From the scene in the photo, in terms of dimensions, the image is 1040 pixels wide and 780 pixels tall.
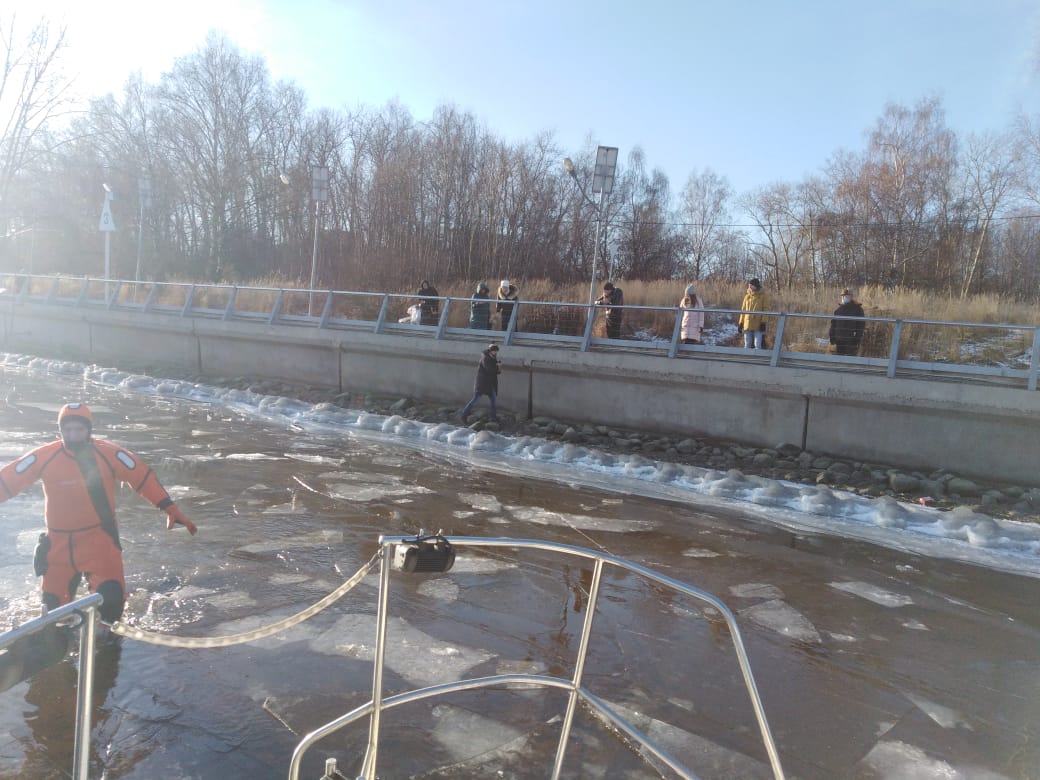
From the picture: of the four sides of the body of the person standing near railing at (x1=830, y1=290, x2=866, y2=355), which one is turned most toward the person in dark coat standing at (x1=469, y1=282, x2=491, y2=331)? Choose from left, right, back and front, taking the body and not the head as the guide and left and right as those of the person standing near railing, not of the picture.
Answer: right

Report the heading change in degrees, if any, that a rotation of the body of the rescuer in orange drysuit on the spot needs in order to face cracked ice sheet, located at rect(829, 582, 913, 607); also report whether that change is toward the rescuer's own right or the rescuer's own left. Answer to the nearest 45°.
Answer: approximately 90° to the rescuer's own left

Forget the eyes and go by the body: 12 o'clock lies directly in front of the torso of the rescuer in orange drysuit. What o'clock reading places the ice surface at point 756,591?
The ice surface is roughly at 9 o'clock from the rescuer in orange drysuit.

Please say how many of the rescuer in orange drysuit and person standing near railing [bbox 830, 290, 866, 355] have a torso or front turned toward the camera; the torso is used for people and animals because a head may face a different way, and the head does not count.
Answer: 2

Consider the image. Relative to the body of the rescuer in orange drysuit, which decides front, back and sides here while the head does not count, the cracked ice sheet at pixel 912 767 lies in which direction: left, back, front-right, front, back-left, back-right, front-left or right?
front-left

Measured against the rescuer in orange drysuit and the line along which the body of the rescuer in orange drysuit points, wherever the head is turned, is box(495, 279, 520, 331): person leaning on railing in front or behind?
behind

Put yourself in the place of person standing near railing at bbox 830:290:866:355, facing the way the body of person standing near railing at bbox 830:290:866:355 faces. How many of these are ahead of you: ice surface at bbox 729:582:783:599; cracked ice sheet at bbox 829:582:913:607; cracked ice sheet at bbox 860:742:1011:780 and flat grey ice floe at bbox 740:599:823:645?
4

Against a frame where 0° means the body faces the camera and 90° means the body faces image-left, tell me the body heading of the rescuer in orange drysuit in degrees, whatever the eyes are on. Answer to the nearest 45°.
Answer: approximately 0°

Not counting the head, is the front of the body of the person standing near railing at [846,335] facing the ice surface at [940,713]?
yes

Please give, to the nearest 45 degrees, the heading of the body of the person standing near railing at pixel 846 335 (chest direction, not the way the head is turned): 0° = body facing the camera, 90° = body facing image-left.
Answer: approximately 0°

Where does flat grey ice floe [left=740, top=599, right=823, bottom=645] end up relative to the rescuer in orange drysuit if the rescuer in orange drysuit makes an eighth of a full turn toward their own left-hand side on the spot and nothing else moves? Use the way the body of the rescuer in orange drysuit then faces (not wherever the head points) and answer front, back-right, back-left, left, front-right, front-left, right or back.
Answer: front-left

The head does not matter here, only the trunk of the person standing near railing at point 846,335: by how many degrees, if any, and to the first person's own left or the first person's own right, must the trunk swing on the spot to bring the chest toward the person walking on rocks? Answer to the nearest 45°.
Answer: approximately 90° to the first person's own right

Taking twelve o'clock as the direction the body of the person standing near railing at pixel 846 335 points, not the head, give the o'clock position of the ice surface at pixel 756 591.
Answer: The ice surface is roughly at 12 o'clock from the person standing near railing.

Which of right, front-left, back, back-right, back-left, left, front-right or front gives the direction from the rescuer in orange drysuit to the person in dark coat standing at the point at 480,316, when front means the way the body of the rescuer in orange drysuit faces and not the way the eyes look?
back-left
